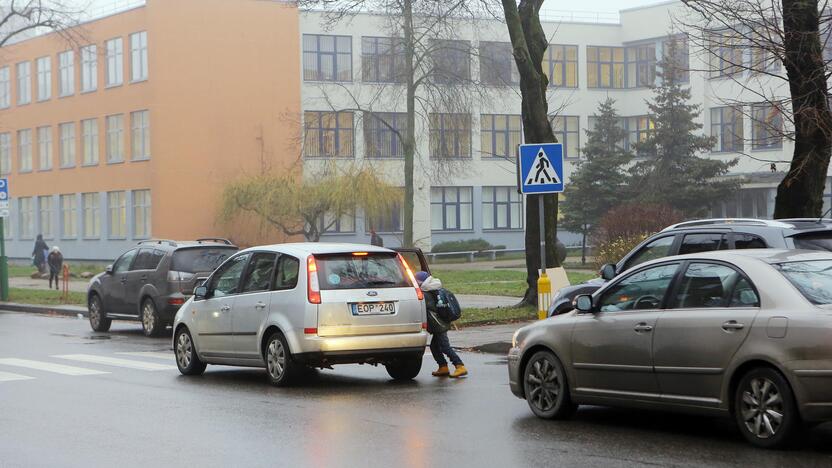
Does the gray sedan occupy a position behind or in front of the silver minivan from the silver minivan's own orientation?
behind

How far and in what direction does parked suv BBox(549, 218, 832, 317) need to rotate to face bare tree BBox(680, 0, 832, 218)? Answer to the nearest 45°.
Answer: approximately 45° to its right

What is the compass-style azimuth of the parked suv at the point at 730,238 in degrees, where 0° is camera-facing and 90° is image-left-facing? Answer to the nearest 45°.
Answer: approximately 135°

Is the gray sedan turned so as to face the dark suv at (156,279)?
yes

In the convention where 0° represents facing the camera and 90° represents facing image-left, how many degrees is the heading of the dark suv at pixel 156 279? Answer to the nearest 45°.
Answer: approximately 135°

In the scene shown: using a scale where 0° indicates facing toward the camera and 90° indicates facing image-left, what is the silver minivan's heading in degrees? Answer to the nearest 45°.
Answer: approximately 135°

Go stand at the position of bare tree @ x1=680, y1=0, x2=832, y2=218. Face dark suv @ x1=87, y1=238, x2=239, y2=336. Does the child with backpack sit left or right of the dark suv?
left

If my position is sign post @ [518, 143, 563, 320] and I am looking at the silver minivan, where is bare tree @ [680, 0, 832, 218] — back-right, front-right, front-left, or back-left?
back-left
